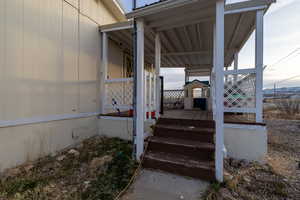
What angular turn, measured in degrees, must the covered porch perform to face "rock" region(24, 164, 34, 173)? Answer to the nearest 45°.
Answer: approximately 90° to its right

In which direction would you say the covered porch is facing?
toward the camera

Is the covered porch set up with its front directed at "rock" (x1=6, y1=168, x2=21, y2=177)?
no

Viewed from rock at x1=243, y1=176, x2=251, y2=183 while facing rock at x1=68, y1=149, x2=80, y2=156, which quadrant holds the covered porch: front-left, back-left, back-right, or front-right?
front-right
